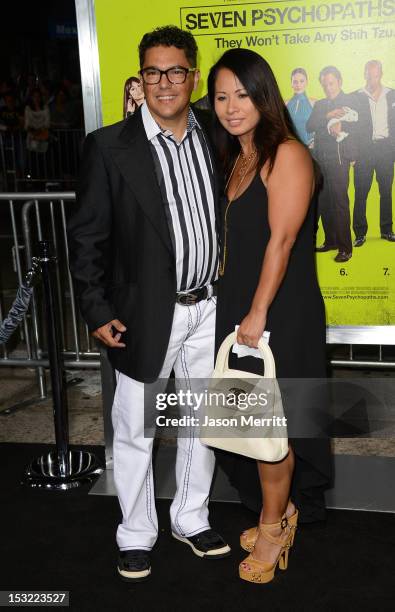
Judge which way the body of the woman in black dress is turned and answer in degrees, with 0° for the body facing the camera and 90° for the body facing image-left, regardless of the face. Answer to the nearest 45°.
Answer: approximately 45°

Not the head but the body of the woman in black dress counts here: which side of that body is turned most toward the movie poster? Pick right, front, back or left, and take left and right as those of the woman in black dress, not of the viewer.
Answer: back

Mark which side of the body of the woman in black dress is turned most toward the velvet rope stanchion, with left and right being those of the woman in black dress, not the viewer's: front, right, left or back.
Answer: right

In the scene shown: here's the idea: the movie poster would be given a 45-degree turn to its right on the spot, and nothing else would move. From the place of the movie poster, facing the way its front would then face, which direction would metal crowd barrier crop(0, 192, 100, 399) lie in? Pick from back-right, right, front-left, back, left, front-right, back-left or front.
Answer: right

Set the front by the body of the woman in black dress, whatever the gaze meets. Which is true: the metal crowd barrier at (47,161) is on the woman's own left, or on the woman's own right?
on the woman's own right

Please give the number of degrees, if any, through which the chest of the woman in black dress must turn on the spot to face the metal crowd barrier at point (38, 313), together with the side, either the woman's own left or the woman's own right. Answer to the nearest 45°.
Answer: approximately 90° to the woman's own right
